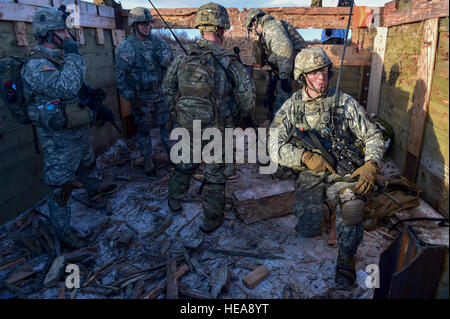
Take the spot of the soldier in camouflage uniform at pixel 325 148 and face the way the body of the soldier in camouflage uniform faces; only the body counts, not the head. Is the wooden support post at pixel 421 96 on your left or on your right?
on your left

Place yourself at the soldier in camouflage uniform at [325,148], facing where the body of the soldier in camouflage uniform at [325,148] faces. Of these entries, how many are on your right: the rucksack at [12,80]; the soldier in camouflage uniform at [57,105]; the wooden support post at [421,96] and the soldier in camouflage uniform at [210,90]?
3

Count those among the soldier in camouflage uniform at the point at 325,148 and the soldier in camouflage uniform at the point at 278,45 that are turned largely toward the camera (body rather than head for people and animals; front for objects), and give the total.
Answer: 1

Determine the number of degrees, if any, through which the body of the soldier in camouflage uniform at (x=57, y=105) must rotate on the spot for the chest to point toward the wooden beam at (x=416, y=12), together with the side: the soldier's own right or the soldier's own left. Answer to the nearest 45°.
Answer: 0° — they already face it

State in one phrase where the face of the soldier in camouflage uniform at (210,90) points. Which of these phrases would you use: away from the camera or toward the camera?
away from the camera

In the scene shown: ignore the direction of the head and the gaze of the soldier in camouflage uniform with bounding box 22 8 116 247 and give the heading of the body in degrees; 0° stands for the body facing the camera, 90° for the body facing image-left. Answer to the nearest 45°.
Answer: approximately 270°
